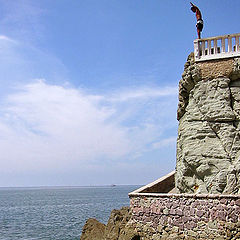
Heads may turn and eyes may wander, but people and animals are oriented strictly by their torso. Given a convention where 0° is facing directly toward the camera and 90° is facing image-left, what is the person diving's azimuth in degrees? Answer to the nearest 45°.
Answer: approximately 90°
